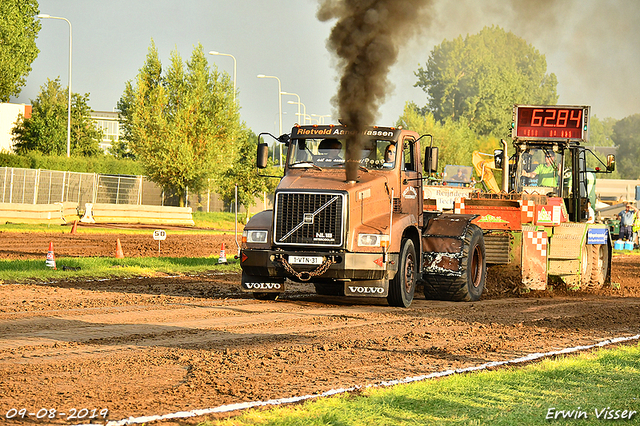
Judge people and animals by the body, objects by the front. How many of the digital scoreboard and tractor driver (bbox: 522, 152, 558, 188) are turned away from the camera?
0

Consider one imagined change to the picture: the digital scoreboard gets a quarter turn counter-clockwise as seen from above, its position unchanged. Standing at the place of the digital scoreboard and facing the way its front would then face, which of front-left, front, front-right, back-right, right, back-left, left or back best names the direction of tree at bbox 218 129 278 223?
back-left

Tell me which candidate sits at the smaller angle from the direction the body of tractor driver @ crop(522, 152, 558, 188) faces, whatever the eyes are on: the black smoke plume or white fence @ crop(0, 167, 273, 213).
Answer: the black smoke plume

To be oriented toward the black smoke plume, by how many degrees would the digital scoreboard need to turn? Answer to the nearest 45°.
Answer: approximately 45° to its right

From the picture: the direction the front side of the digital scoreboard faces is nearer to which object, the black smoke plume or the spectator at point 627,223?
the black smoke plume

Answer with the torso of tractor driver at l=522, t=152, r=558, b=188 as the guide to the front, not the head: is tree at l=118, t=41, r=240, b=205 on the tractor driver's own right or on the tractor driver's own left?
on the tractor driver's own right

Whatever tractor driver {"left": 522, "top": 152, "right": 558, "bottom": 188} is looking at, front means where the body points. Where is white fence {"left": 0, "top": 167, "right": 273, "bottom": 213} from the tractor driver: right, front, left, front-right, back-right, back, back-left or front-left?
right

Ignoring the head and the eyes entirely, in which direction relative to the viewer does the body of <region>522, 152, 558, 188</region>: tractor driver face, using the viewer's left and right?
facing the viewer and to the left of the viewer

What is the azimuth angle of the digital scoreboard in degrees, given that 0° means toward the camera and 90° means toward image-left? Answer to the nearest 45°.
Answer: approximately 0°
